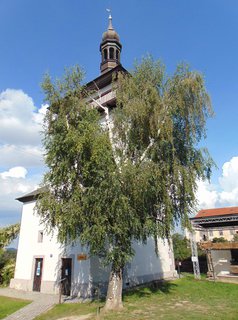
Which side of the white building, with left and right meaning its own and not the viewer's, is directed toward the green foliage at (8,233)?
right

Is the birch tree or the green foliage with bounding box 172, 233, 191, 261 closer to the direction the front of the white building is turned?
the birch tree

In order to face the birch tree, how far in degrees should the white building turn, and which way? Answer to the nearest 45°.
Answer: approximately 45° to its left

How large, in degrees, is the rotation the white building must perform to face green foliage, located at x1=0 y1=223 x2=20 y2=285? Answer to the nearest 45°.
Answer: approximately 90° to its right

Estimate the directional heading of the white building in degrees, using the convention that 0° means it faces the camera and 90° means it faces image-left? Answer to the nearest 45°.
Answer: approximately 45°
